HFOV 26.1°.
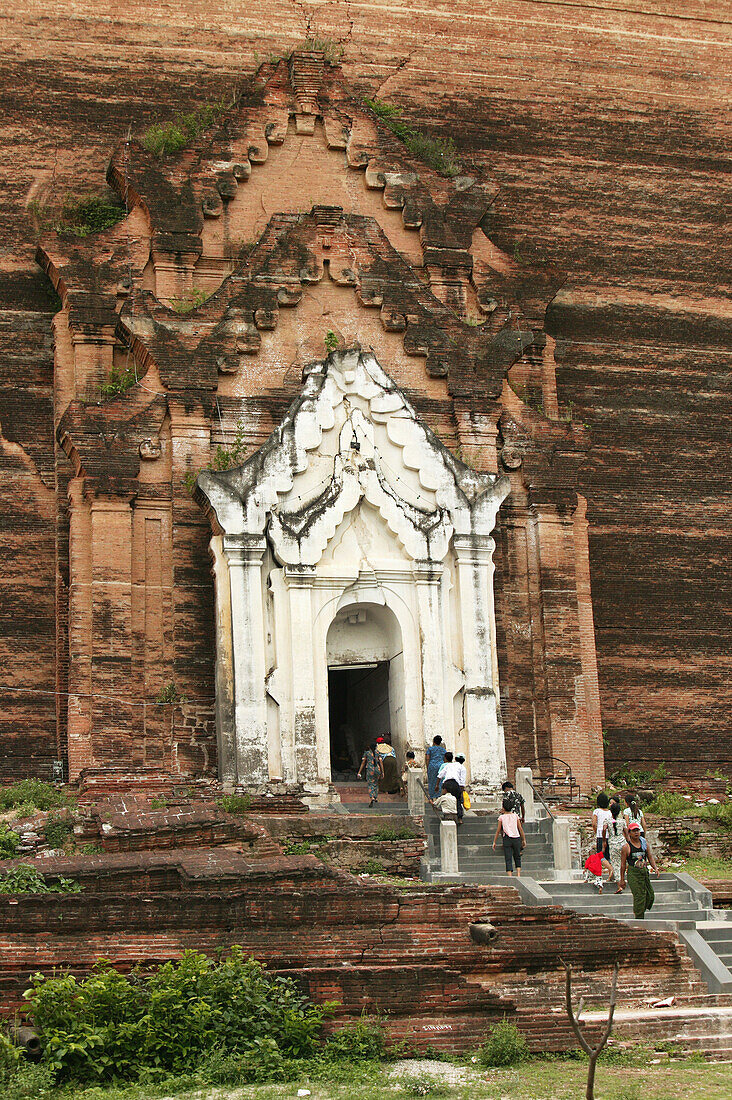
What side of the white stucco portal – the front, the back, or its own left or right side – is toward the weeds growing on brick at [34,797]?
right

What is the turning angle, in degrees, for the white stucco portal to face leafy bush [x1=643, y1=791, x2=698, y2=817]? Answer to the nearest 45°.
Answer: approximately 90° to its left

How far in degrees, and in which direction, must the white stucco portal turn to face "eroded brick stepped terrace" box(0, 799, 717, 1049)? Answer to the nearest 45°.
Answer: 0° — it already faces it

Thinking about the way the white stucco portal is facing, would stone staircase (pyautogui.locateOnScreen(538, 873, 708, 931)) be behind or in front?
in front

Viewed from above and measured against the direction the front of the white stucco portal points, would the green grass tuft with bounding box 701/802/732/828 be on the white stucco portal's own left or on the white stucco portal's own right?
on the white stucco portal's own left

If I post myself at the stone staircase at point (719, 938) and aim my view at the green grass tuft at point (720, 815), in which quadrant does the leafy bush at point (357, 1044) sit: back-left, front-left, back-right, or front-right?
back-left

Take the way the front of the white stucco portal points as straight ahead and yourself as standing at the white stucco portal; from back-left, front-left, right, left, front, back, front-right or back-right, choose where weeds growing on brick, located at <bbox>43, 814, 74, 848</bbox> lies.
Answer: front-right

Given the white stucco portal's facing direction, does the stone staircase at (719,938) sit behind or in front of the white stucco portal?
in front

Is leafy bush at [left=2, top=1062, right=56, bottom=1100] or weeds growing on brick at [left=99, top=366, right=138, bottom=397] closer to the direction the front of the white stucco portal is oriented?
the leafy bush

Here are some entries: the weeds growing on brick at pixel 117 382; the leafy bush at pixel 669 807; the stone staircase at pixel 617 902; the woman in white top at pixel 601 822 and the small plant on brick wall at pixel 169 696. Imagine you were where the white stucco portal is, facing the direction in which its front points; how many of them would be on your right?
2

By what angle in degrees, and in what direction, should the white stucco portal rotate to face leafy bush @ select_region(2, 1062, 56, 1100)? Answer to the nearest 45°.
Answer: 0° — it already faces it

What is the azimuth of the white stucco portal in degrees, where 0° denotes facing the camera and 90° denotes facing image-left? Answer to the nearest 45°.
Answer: approximately 0°

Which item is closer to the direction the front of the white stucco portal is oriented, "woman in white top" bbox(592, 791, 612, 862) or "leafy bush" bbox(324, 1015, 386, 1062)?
the leafy bush

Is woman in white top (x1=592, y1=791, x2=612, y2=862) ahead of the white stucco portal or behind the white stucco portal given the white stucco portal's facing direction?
ahead
